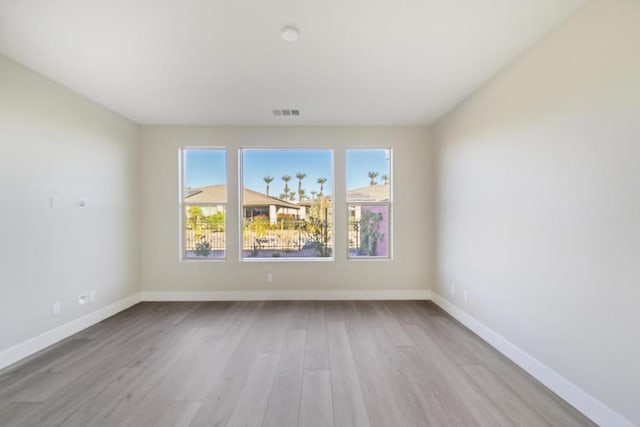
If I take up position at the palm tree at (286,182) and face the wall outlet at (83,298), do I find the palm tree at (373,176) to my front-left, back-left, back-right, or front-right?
back-left

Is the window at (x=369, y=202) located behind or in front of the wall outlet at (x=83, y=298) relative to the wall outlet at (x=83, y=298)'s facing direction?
in front

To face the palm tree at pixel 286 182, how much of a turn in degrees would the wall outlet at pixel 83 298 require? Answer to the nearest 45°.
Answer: approximately 45° to its left

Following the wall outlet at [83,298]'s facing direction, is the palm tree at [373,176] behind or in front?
in front

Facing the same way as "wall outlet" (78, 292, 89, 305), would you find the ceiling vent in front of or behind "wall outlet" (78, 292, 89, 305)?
in front

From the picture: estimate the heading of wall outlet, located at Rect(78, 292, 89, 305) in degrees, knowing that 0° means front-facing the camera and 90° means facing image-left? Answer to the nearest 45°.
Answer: approximately 315°
